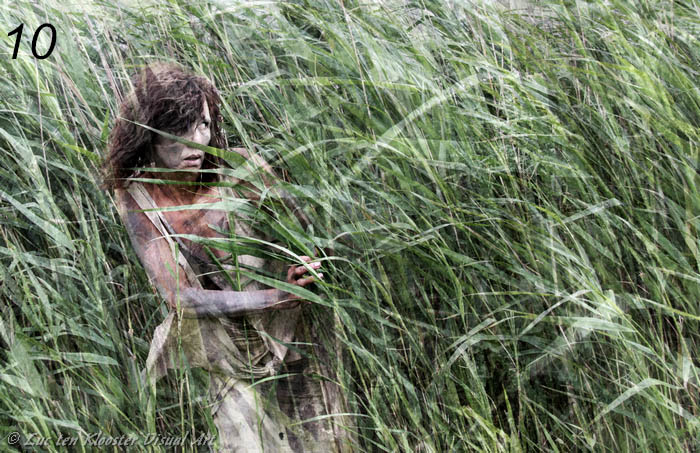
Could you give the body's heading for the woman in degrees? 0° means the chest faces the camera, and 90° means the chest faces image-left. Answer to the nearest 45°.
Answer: approximately 315°
